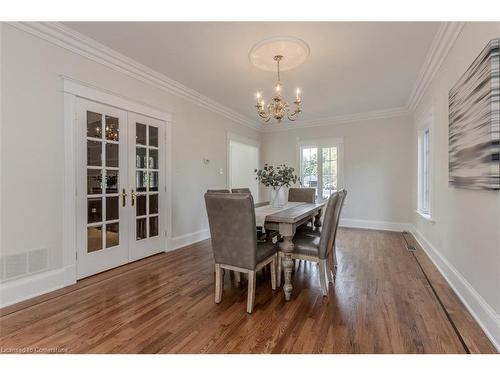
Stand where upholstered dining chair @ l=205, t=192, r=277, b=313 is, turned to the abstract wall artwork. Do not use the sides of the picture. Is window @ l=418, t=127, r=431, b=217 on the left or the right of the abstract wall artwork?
left

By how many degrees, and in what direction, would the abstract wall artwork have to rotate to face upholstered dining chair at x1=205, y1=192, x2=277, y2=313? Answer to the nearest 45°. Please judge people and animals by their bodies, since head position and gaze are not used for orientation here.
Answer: approximately 45° to its left

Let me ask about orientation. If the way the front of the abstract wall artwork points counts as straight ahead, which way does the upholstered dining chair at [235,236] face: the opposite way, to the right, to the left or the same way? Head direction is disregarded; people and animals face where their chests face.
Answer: to the right

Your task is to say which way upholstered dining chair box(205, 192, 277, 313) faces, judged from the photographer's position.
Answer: facing away from the viewer and to the right of the viewer

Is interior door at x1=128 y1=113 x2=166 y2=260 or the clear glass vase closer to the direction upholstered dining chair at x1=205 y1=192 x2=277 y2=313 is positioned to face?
the clear glass vase

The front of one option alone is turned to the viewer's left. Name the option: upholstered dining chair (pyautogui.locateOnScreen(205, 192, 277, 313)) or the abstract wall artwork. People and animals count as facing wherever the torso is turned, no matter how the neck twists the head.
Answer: the abstract wall artwork

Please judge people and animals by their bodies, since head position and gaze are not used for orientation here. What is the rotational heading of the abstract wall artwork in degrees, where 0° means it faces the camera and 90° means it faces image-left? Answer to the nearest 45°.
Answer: approximately 90°

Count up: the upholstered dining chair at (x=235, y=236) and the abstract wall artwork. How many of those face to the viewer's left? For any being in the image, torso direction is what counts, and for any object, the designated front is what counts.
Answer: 1

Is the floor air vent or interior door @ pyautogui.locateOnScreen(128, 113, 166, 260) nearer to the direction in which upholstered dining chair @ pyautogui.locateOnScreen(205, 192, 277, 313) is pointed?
the floor air vent

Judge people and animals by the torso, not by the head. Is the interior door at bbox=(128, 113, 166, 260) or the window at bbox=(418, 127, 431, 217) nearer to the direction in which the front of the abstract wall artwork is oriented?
the interior door

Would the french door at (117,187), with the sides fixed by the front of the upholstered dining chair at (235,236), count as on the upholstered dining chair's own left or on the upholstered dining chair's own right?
on the upholstered dining chair's own left
